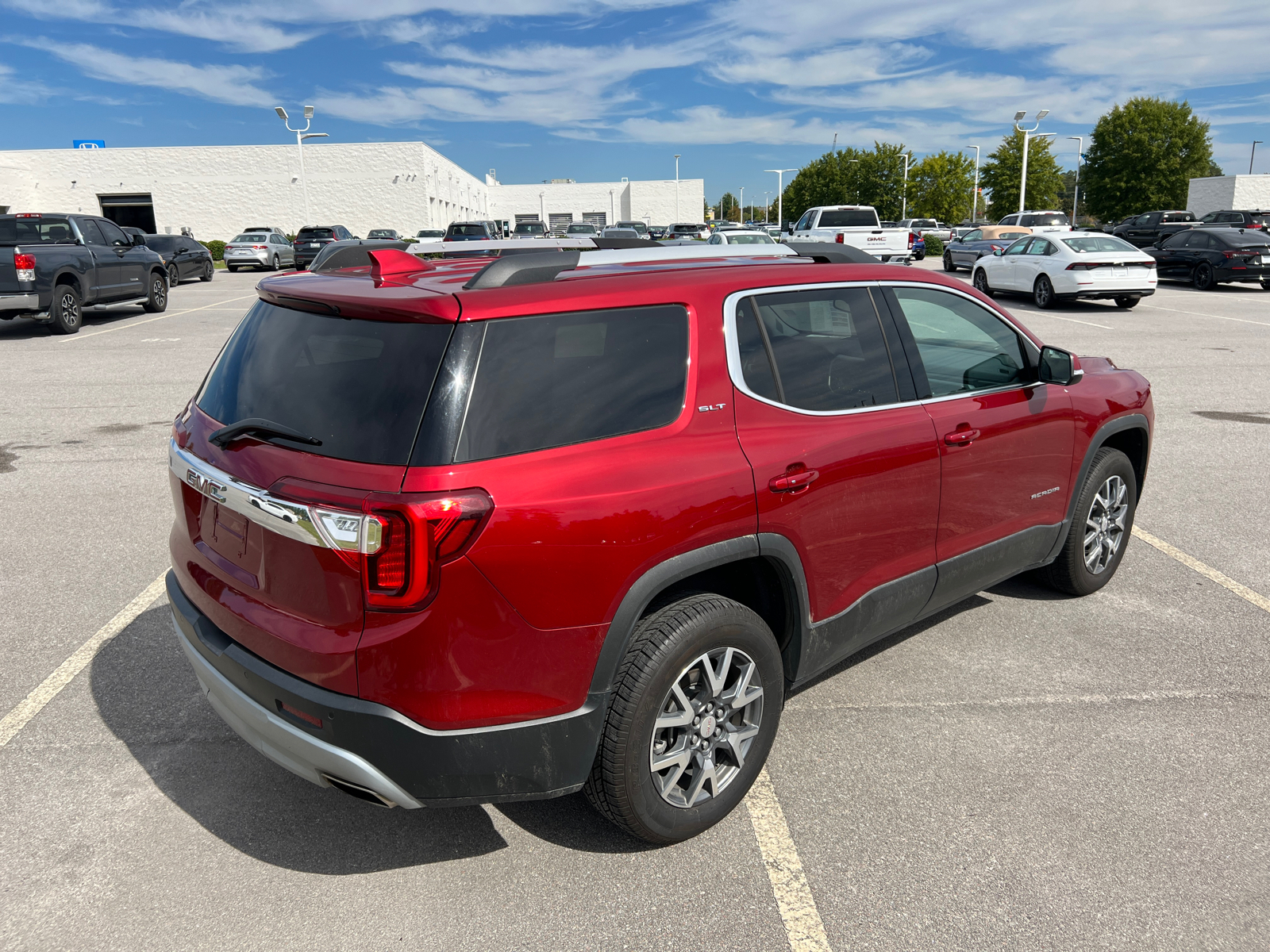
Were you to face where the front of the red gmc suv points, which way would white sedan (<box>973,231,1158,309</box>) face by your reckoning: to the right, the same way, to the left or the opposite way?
to the left

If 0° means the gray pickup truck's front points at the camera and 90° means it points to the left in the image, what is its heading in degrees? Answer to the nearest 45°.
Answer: approximately 225°

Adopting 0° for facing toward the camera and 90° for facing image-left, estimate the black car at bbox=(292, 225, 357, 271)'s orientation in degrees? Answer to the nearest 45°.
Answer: approximately 225°

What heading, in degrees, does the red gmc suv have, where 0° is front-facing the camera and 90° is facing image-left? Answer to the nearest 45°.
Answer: approximately 225°

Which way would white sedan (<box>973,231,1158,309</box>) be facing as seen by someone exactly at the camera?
facing away from the viewer and to the left of the viewer

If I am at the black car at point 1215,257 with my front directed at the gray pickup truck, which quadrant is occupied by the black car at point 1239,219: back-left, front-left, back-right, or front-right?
back-right

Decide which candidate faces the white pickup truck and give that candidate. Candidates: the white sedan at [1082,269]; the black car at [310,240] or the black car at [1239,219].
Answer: the white sedan

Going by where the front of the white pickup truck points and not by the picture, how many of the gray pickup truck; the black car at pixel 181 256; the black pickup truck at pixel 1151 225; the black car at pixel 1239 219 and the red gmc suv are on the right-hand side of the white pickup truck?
2

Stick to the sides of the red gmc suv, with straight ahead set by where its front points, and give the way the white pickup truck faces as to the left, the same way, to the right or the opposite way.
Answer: to the left

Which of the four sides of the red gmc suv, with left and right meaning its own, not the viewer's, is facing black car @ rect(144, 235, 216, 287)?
left

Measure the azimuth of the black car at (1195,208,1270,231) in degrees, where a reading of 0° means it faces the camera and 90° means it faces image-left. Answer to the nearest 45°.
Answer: approximately 135°

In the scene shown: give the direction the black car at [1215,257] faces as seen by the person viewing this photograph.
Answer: facing away from the viewer and to the left of the viewer
